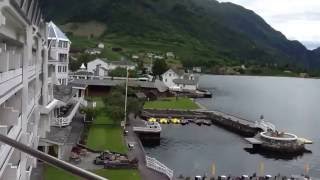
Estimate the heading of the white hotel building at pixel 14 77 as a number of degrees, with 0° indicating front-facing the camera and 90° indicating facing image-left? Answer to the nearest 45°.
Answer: approximately 270°
